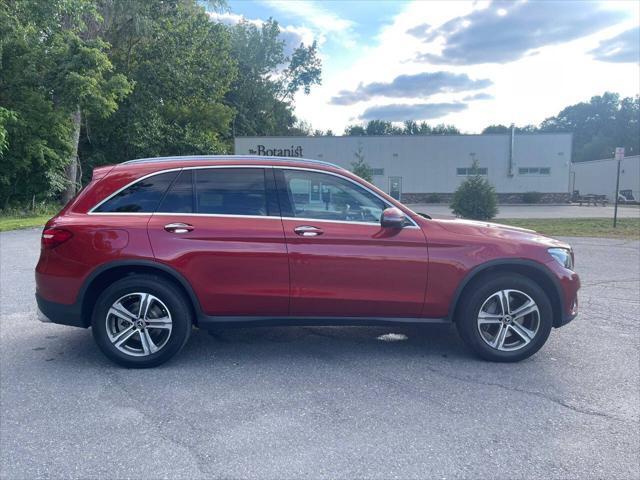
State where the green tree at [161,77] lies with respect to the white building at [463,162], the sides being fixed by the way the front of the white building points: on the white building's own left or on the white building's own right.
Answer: on the white building's own right

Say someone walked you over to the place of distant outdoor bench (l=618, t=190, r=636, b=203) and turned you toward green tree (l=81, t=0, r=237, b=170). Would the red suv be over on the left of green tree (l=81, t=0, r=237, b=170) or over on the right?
left

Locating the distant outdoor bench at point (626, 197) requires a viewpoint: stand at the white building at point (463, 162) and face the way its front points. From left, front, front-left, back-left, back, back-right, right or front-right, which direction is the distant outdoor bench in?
back-left

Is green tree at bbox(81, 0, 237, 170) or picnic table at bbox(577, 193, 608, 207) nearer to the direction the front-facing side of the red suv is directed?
the picnic table

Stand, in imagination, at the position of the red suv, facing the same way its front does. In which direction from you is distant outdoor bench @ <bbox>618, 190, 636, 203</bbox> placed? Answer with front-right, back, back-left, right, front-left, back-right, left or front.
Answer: front-left

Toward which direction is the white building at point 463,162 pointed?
toward the camera

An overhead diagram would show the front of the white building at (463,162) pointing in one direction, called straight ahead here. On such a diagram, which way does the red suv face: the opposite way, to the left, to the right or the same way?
to the left

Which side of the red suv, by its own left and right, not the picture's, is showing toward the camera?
right

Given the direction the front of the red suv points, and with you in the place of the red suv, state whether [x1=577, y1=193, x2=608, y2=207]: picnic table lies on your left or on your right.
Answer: on your left

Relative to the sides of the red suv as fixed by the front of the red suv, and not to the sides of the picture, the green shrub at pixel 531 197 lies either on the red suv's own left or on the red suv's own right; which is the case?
on the red suv's own left

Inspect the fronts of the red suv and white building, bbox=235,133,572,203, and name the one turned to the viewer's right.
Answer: the red suv

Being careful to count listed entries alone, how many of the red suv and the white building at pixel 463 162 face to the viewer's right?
1

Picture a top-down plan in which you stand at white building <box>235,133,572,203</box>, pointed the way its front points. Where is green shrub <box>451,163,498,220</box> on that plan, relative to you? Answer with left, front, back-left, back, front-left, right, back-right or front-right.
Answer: front

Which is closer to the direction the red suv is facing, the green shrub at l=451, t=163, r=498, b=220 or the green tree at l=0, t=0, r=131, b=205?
the green shrub
